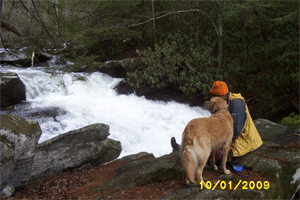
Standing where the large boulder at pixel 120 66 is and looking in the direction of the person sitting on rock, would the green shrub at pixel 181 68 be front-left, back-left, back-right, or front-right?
front-left

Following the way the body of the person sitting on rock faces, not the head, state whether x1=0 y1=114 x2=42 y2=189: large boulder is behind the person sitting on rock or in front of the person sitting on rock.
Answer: in front

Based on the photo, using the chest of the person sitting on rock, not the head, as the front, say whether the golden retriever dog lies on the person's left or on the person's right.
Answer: on the person's left

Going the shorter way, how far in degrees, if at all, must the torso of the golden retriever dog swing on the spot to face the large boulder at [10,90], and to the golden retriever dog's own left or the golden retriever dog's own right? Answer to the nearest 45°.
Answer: approximately 90° to the golden retriever dog's own left

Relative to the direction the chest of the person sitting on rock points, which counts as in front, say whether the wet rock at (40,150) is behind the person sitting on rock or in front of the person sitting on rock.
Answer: in front

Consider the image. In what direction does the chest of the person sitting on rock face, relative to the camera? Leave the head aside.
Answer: to the viewer's left

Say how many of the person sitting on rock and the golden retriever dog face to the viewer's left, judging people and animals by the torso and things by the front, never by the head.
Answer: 1

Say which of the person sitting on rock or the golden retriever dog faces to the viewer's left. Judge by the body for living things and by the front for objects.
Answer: the person sitting on rock

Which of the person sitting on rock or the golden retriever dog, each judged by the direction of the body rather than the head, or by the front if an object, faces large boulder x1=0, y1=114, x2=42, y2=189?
the person sitting on rock
